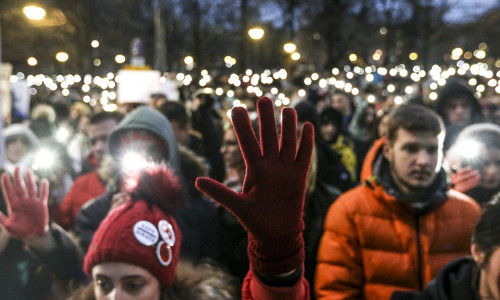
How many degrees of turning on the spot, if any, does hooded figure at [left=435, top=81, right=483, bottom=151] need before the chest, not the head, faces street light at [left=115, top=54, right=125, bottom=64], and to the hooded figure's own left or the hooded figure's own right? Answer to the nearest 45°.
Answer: approximately 135° to the hooded figure's own right

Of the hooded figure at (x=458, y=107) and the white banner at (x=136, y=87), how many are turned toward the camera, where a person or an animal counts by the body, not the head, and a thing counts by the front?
2

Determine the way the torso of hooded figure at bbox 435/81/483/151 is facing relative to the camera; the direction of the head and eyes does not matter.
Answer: toward the camera

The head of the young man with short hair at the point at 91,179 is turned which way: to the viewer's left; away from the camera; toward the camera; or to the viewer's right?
toward the camera

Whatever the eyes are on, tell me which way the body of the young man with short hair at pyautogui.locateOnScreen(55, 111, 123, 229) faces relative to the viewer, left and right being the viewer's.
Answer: facing the viewer and to the left of the viewer

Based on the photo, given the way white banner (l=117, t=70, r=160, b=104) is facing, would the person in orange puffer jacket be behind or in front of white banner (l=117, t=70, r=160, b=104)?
in front

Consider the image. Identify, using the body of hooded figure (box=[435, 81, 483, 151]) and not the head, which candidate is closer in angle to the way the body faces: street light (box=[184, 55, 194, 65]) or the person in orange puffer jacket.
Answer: the person in orange puffer jacket

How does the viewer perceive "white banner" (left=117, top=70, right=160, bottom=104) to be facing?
facing the viewer

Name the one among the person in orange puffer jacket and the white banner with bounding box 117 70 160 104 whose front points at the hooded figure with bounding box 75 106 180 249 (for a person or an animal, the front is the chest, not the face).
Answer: the white banner

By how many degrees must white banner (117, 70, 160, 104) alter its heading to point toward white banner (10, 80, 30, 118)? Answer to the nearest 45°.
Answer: approximately 90° to its right

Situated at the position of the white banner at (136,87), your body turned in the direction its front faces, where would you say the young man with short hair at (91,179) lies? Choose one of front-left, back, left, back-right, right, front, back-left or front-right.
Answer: front

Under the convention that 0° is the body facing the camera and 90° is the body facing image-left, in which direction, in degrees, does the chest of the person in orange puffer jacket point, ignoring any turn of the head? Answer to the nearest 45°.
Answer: approximately 315°

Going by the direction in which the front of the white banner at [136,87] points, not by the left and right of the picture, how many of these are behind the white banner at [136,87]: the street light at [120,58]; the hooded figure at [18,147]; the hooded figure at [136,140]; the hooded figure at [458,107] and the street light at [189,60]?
2
